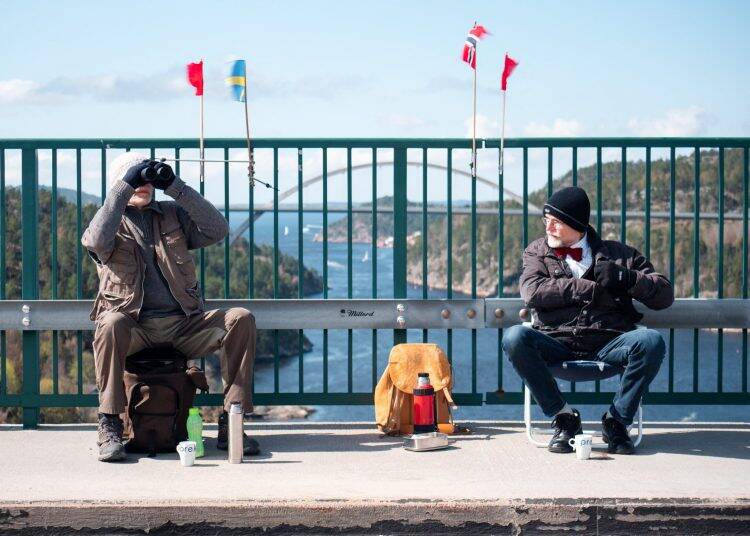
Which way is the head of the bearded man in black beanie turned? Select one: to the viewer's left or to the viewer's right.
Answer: to the viewer's left

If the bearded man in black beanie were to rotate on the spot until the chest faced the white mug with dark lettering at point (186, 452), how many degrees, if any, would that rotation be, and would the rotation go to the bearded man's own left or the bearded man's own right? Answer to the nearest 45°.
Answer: approximately 45° to the bearded man's own right

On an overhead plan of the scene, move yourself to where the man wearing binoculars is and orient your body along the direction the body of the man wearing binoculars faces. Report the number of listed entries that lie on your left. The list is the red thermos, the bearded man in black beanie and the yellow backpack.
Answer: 3

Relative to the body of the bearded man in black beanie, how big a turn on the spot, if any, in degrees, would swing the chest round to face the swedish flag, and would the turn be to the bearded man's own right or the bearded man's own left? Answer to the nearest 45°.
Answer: approximately 90° to the bearded man's own right

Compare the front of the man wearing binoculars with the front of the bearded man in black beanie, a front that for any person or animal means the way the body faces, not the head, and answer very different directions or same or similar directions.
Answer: same or similar directions

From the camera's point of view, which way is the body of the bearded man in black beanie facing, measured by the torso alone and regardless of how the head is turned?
toward the camera

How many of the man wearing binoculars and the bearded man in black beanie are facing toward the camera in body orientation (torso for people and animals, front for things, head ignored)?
2

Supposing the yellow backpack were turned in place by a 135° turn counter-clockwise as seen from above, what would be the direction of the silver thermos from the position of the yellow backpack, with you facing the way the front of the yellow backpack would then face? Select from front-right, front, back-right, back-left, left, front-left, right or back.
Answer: back

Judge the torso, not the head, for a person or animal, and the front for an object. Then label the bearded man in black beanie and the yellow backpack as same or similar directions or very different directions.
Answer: same or similar directions

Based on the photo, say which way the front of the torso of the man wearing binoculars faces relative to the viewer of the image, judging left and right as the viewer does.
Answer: facing the viewer

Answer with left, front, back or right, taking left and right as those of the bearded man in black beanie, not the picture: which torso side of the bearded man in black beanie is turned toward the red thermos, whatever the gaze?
right
